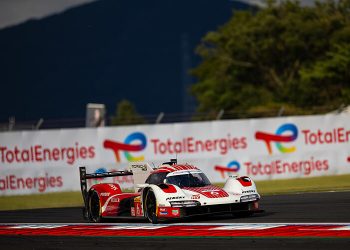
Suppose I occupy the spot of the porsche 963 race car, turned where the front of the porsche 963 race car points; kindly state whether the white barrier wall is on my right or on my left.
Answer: on my left

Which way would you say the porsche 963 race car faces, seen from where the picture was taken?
facing the viewer and to the right of the viewer
